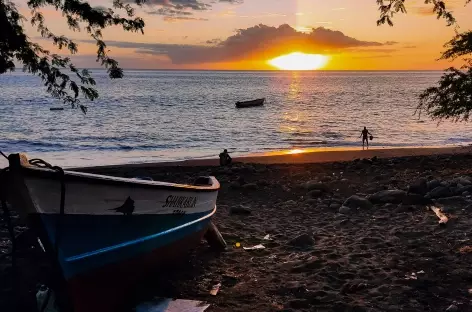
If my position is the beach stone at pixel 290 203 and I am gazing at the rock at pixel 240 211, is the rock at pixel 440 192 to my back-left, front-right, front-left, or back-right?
back-left

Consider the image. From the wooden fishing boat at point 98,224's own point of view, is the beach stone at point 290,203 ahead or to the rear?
to the rear

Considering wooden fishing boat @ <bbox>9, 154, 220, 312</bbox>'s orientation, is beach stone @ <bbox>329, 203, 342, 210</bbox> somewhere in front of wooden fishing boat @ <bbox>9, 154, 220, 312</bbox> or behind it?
behind

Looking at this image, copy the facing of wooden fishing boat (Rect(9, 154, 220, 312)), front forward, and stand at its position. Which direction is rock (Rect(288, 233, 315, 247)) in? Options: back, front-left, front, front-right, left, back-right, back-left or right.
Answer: back

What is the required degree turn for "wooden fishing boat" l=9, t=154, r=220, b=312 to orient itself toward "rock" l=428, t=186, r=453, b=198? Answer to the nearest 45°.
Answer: approximately 180°

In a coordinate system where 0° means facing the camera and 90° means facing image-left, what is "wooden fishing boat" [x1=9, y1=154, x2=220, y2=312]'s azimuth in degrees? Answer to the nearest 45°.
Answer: approximately 45°

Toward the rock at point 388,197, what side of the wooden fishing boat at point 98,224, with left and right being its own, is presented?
back

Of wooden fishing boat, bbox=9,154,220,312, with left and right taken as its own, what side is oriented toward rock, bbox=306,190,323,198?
back

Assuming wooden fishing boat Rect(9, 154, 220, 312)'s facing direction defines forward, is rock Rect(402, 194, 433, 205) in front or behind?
behind

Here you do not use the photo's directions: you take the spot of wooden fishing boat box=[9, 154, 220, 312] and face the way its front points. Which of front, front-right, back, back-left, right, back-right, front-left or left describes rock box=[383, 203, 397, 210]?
back

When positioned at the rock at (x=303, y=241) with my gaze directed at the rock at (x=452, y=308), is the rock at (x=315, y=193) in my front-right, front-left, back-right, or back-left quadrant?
back-left

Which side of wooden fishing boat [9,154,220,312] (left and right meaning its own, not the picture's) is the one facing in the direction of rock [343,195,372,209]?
back

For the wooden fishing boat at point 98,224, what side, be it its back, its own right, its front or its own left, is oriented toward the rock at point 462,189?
back

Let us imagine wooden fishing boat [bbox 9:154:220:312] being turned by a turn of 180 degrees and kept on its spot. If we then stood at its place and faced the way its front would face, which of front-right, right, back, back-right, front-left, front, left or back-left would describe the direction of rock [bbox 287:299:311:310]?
front-right
